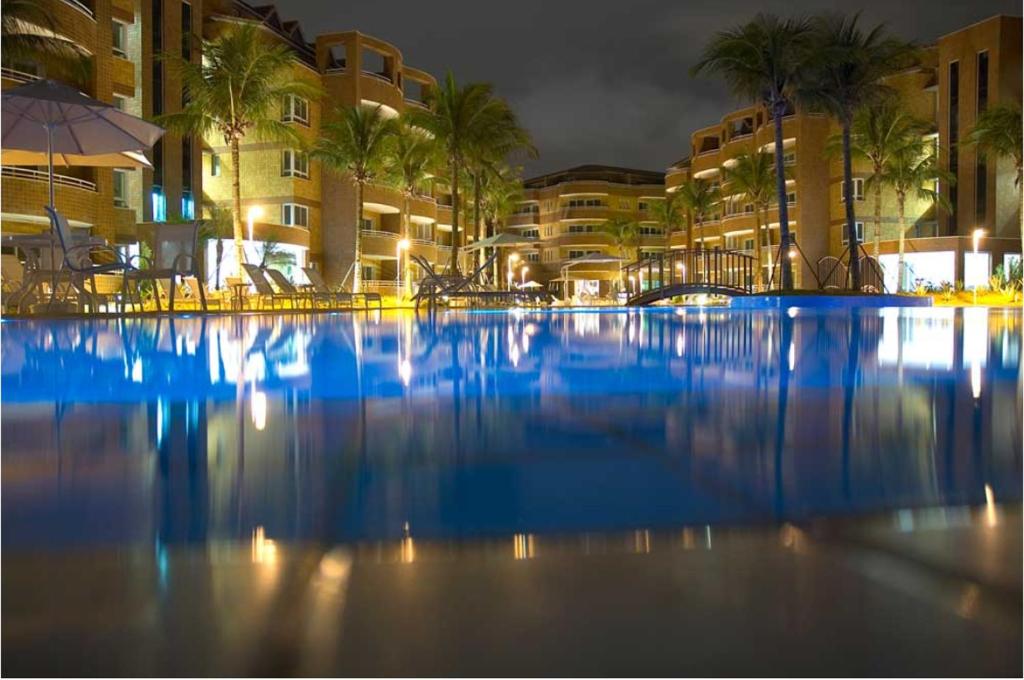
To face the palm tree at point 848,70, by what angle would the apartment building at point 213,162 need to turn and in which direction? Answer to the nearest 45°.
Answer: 0° — it already faces it

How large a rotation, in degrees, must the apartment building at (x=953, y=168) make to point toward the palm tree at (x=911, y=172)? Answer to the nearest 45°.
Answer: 0° — it already faces it

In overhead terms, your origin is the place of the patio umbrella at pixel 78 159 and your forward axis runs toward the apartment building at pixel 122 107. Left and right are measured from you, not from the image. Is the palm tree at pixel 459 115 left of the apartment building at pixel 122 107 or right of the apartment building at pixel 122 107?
right

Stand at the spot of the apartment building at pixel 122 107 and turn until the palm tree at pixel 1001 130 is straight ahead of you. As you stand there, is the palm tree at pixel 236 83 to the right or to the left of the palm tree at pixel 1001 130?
right

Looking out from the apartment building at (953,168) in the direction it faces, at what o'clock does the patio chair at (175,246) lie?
The patio chair is roughly at 11 o'clock from the apartment building.

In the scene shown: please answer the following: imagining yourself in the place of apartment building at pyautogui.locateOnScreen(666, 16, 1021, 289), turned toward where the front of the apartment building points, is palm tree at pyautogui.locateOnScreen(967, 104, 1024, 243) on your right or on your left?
on your left

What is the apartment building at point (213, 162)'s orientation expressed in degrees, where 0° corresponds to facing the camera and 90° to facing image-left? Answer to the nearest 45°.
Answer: approximately 315°

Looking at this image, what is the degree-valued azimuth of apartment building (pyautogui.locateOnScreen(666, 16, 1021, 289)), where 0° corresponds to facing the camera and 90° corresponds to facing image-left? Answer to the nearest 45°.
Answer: approximately 45°

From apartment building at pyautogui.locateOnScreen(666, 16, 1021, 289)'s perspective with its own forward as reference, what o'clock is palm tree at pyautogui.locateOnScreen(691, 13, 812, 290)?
The palm tree is roughly at 11 o'clock from the apartment building.

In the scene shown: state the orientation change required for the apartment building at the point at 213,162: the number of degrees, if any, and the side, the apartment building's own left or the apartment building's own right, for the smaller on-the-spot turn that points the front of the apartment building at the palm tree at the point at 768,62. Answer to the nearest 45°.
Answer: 0° — it already faces it
